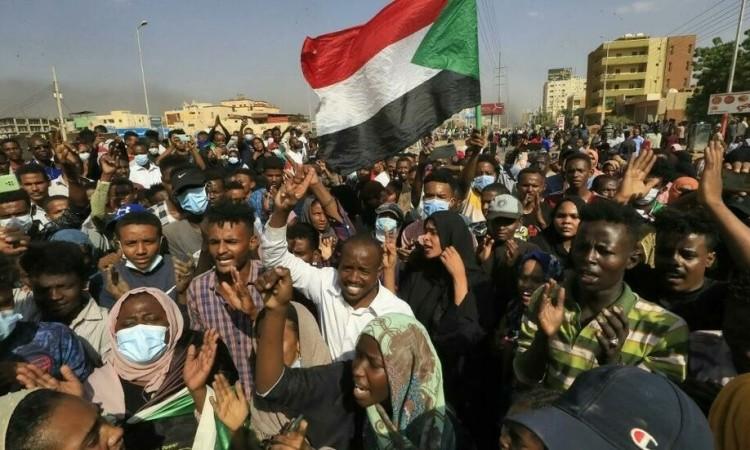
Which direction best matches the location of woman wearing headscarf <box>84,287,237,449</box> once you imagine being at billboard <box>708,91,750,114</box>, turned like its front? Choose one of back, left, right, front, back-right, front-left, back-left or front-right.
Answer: front

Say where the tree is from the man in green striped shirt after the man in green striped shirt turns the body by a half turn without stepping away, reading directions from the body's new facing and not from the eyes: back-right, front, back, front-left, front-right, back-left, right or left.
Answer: front-left

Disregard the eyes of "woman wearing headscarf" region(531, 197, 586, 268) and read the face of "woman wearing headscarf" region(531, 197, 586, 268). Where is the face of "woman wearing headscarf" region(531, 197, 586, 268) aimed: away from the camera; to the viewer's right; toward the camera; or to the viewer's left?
toward the camera

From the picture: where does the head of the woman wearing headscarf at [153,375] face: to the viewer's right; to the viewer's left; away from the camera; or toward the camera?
toward the camera

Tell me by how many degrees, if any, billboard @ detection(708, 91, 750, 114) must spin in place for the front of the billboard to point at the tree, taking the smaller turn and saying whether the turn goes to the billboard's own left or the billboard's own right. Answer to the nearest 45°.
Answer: approximately 180°

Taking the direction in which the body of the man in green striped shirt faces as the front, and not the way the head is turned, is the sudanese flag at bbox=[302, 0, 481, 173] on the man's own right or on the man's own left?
on the man's own right

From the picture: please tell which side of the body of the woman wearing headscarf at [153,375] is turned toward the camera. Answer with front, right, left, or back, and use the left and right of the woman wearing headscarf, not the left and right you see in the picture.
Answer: front

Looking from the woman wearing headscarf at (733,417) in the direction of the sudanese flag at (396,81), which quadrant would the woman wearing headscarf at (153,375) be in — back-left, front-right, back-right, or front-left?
front-left

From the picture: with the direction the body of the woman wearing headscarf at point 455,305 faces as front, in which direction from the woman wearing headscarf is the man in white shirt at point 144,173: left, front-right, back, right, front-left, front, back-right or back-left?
right

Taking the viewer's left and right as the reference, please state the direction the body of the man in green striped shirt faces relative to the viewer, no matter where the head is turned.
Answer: facing the viewer and to the left of the viewer

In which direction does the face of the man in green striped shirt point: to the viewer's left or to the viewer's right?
to the viewer's left

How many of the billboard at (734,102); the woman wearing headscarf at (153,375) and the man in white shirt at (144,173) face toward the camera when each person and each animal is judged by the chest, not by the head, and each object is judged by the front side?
3

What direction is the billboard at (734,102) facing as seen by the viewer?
toward the camera

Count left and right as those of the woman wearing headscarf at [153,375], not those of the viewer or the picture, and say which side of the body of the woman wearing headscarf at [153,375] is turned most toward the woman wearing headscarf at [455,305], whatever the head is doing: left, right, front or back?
left

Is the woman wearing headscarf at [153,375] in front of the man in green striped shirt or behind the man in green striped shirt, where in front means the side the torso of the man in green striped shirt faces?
in front

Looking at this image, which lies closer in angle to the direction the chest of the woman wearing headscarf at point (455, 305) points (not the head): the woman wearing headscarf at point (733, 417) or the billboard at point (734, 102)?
the woman wearing headscarf
